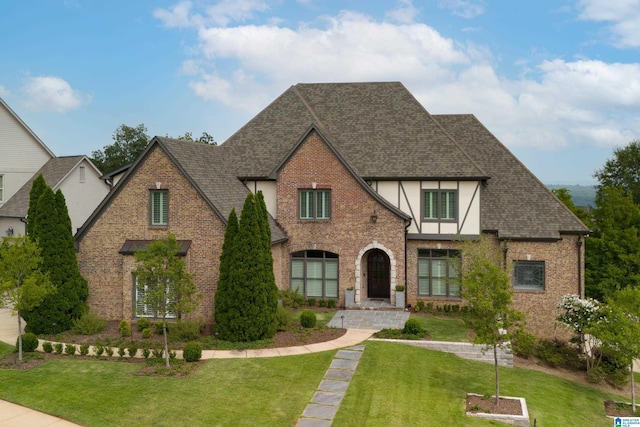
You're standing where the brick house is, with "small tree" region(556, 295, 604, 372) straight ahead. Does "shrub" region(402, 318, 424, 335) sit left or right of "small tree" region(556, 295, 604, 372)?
right

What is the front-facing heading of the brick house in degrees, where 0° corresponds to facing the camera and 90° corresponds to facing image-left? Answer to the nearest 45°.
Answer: approximately 0°

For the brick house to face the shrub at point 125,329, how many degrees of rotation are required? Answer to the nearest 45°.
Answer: approximately 45° to its right

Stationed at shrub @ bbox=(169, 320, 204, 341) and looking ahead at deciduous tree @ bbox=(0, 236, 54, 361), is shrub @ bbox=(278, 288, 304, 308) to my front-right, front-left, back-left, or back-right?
back-right

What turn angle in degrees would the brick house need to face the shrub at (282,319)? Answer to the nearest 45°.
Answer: approximately 45° to its right

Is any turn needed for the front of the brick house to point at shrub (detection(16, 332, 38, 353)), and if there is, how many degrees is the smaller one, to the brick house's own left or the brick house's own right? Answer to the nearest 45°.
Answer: approximately 45° to the brick house's own right

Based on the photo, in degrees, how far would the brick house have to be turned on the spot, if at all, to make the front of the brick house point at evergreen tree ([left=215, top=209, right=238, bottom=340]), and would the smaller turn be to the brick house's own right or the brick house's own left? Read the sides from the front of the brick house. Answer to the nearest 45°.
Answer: approximately 45° to the brick house's own right
